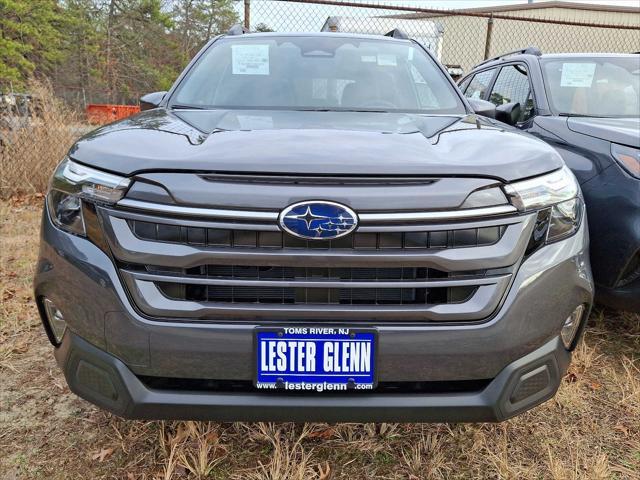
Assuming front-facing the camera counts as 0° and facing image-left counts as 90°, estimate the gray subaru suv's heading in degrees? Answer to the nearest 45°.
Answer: approximately 0°

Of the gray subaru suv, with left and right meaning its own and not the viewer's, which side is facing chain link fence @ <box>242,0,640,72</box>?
back

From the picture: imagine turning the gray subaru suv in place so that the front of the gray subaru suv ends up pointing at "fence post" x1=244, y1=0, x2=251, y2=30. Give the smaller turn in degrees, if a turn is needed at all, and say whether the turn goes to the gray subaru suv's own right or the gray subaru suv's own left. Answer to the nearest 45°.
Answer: approximately 180°
